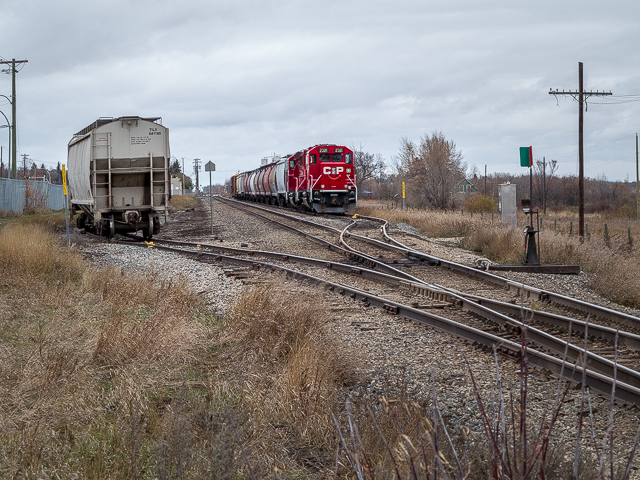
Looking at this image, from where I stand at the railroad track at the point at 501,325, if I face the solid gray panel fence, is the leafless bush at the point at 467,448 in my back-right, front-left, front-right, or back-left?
back-left

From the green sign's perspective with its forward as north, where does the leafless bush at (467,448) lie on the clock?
The leafless bush is roughly at 12 o'clock from the green sign.

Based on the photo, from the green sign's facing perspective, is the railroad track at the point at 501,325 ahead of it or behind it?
ahead

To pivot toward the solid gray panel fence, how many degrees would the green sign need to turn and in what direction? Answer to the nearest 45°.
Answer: approximately 135° to its right

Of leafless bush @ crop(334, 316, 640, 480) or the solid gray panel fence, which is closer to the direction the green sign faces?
the leafless bush

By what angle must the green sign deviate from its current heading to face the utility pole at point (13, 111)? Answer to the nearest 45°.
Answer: approximately 135° to its right

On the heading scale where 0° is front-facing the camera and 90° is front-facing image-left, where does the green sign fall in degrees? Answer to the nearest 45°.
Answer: approximately 0°
